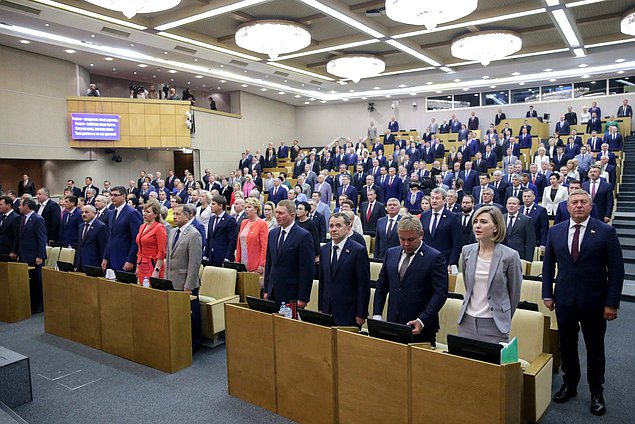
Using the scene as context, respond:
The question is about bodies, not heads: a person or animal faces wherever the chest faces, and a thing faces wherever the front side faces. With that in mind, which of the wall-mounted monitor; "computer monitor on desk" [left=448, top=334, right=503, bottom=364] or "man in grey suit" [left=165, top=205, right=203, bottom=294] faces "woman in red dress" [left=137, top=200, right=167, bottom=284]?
the wall-mounted monitor

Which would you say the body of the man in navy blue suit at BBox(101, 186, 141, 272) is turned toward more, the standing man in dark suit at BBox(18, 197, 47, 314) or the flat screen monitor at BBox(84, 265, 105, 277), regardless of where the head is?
the flat screen monitor

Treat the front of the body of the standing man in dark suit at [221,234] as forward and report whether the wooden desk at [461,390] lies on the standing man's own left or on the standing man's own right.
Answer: on the standing man's own left

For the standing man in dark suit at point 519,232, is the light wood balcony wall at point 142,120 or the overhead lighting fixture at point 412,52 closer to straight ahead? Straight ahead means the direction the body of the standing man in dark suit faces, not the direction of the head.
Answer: the light wood balcony wall

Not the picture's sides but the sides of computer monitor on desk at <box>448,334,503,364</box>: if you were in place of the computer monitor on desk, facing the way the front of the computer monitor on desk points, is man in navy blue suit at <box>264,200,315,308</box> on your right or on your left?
on your left

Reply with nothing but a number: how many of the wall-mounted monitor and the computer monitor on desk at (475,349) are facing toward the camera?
1

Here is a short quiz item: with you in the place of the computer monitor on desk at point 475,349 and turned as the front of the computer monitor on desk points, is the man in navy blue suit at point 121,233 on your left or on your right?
on your left

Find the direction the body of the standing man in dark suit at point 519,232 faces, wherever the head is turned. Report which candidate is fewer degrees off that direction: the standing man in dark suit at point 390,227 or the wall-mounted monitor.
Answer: the standing man in dark suit

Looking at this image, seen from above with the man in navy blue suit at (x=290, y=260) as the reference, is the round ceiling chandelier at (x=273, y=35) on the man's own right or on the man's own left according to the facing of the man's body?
on the man's own right

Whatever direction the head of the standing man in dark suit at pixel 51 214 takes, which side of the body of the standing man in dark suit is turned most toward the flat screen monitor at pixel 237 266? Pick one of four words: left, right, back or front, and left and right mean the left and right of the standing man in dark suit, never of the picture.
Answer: left
